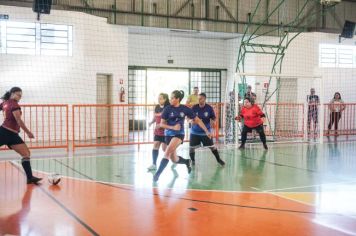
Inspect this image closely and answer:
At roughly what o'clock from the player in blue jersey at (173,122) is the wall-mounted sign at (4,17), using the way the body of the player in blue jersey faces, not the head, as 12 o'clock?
The wall-mounted sign is roughly at 3 o'clock from the player in blue jersey.

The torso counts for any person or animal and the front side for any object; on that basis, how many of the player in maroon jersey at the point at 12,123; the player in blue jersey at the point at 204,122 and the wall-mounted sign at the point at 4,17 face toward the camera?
2

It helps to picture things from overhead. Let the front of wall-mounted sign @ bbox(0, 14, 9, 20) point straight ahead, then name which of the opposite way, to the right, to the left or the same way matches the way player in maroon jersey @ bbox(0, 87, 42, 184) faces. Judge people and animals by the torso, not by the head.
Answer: to the left

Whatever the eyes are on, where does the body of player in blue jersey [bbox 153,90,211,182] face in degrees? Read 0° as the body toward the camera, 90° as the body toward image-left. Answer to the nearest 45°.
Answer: approximately 45°

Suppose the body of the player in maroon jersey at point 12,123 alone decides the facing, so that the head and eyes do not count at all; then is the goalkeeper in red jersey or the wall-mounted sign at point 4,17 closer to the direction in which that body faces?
the goalkeeper in red jersey

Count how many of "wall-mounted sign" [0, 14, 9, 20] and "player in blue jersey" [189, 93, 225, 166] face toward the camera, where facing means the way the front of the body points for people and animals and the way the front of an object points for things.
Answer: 2

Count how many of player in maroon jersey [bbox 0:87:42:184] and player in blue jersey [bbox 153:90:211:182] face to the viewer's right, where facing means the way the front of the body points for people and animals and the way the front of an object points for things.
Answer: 1

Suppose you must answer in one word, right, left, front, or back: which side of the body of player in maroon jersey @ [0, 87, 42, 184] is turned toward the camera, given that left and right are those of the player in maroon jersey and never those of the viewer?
right

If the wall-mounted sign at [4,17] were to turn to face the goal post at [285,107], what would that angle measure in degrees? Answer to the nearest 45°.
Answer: approximately 90° to its left
